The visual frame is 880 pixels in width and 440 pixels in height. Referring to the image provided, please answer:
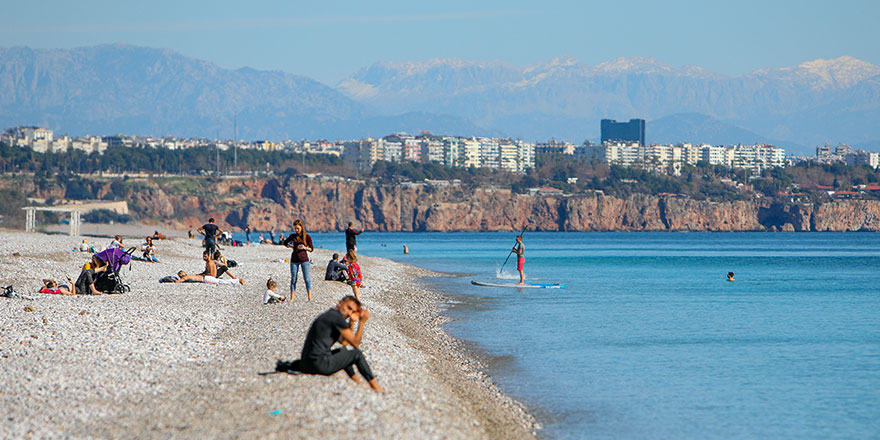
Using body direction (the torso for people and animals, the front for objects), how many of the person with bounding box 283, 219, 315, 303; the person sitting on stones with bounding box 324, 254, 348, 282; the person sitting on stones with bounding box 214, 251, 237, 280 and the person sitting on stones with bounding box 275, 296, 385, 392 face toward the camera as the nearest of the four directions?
1

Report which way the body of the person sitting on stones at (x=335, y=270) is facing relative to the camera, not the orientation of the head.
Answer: to the viewer's right

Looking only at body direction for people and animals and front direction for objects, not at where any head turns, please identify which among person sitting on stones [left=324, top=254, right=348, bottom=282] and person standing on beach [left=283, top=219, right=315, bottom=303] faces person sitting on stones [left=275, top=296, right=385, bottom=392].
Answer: the person standing on beach

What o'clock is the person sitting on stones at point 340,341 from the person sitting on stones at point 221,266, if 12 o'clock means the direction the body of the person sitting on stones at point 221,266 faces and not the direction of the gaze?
the person sitting on stones at point 340,341 is roughly at 3 o'clock from the person sitting on stones at point 221,266.

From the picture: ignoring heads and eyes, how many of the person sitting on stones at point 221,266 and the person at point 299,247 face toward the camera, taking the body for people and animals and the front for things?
1

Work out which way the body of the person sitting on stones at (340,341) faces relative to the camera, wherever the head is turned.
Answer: to the viewer's right

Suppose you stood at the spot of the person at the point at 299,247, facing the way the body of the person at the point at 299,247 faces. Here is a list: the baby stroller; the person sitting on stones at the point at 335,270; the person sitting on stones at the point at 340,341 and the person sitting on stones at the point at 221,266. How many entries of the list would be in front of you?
1

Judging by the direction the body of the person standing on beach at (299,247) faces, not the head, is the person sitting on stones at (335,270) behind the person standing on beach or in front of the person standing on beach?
behind

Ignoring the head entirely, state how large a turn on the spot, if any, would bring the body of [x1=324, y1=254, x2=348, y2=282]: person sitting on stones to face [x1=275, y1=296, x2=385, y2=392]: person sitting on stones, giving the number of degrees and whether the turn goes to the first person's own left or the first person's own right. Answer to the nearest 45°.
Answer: approximately 90° to the first person's own right

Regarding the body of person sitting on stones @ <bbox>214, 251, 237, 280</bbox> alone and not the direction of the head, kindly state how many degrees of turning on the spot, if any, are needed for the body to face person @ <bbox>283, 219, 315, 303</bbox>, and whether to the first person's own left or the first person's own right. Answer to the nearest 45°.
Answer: approximately 90° to the first person's own right

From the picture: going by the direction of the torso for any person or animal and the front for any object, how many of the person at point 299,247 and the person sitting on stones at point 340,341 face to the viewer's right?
1

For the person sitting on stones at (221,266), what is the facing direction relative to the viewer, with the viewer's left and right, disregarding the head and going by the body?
facing to the right of the viewer
